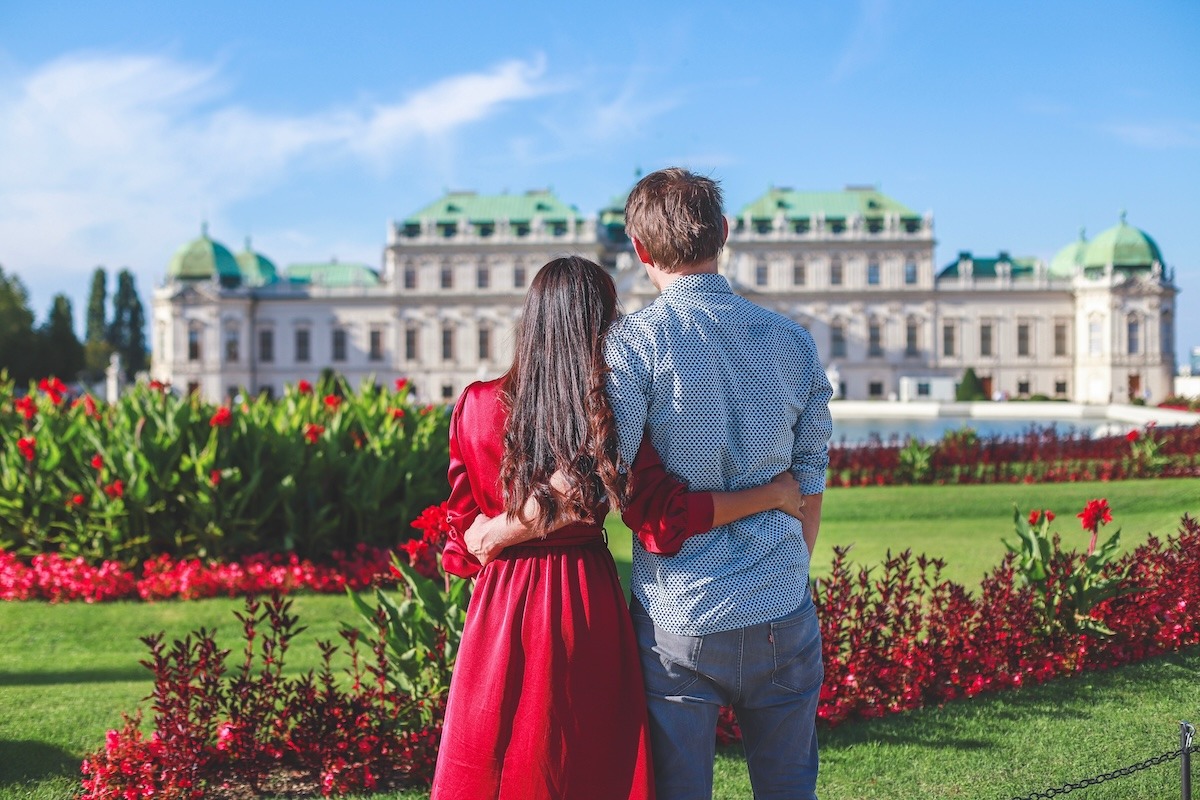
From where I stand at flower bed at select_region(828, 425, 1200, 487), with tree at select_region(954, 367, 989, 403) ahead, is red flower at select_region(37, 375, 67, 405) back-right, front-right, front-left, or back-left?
back-left

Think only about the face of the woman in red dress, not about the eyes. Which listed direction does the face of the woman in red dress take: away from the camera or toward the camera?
away from the camera

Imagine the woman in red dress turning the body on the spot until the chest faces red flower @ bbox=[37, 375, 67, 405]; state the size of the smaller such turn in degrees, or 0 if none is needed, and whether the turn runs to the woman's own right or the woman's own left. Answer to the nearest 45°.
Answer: approximately 45° to the woman's own left

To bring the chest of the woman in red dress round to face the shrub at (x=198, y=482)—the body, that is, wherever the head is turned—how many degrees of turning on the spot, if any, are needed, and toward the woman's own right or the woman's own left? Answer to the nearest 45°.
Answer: approximately 45° to the woman's own left

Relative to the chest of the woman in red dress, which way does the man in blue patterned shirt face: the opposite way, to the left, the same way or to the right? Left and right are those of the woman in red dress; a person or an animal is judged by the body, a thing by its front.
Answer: the same way

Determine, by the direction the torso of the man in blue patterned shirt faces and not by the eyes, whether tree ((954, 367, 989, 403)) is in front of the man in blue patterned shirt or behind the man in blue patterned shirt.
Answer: in front

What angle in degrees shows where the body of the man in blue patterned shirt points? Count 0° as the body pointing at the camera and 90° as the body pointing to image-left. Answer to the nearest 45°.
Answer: approximately 180°

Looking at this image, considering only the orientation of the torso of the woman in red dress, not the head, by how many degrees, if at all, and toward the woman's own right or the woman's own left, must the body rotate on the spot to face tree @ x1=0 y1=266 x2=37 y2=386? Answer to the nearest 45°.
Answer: approximately 45° to the woman's own left

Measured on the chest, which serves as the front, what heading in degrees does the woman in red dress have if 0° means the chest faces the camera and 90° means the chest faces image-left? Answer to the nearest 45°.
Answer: approximately 180°

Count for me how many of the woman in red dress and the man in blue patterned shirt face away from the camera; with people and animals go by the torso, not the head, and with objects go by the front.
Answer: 2

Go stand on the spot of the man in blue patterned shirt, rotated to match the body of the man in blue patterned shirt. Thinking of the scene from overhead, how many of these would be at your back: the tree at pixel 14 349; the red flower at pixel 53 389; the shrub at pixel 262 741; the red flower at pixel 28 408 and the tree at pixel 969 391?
0

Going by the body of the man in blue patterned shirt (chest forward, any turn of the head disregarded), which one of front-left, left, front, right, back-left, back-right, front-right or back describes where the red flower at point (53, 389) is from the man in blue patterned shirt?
front-left

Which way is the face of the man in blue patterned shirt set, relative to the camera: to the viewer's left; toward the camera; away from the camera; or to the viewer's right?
away from the camera
